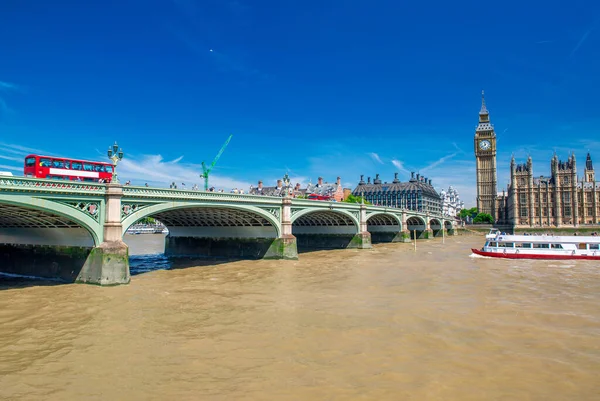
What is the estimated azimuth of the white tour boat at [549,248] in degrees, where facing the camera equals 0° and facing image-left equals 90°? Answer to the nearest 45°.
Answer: approximately 90°
